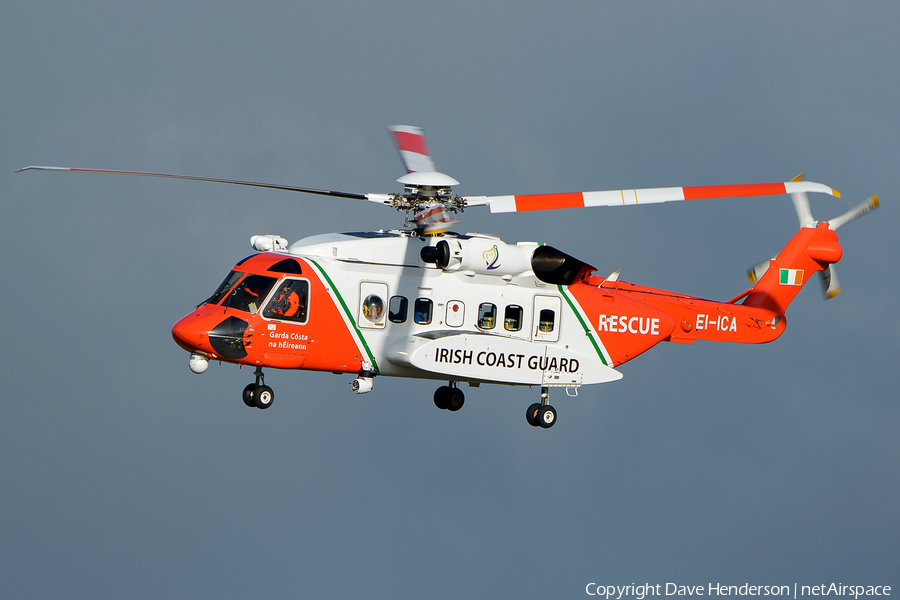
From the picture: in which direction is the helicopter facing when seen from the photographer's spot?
facing the viewer and to the left of the viewer
